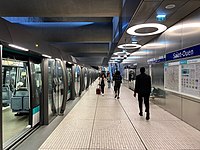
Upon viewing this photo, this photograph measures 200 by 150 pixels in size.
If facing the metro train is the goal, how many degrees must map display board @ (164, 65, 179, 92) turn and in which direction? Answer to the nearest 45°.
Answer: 0° — it already faces it

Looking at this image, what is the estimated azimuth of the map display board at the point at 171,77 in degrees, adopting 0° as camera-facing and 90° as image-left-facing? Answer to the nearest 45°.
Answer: approximately 45°

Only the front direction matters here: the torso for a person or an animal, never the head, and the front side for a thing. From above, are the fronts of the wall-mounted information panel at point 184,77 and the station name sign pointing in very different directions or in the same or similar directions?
same or similar directions

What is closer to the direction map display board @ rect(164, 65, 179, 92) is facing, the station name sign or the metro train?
the metro train

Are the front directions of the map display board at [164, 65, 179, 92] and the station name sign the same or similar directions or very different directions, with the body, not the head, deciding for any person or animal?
same or similar directions

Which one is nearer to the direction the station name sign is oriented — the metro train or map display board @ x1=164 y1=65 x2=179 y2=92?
the metro train

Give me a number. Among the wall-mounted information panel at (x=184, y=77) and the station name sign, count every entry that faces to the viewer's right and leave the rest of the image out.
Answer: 0

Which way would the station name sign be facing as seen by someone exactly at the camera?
facing the viewer and to the left of the viewer

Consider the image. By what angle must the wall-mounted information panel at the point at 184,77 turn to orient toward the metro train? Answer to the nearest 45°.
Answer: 0° — it already faces it
